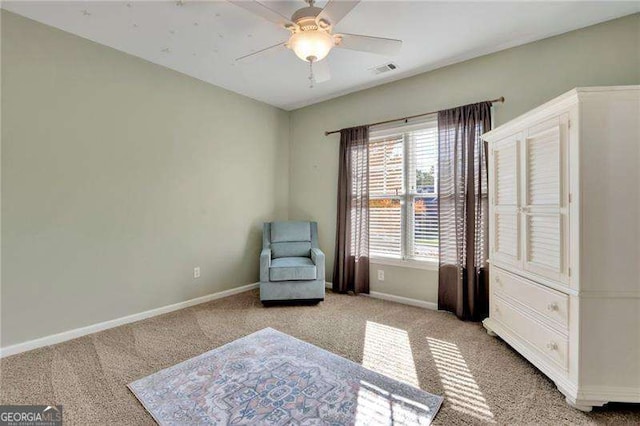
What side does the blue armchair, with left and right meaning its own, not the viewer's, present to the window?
left

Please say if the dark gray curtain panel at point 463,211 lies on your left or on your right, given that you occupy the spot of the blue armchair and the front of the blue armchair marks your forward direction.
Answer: on your left

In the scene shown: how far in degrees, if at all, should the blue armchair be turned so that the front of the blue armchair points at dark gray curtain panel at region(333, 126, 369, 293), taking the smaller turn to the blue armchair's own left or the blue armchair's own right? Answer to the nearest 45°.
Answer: approximately 135° to the blue armchair's own left

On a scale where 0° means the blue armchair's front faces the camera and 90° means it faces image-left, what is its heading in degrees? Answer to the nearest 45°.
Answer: approximately 0°

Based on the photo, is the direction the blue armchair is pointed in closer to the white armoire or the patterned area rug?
the patterned area rug

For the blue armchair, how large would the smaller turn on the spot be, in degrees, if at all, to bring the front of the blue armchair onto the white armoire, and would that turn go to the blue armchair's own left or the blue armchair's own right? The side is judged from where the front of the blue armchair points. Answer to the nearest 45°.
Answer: approximately 45° to the blue armchair's own left

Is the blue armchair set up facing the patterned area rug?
yes
